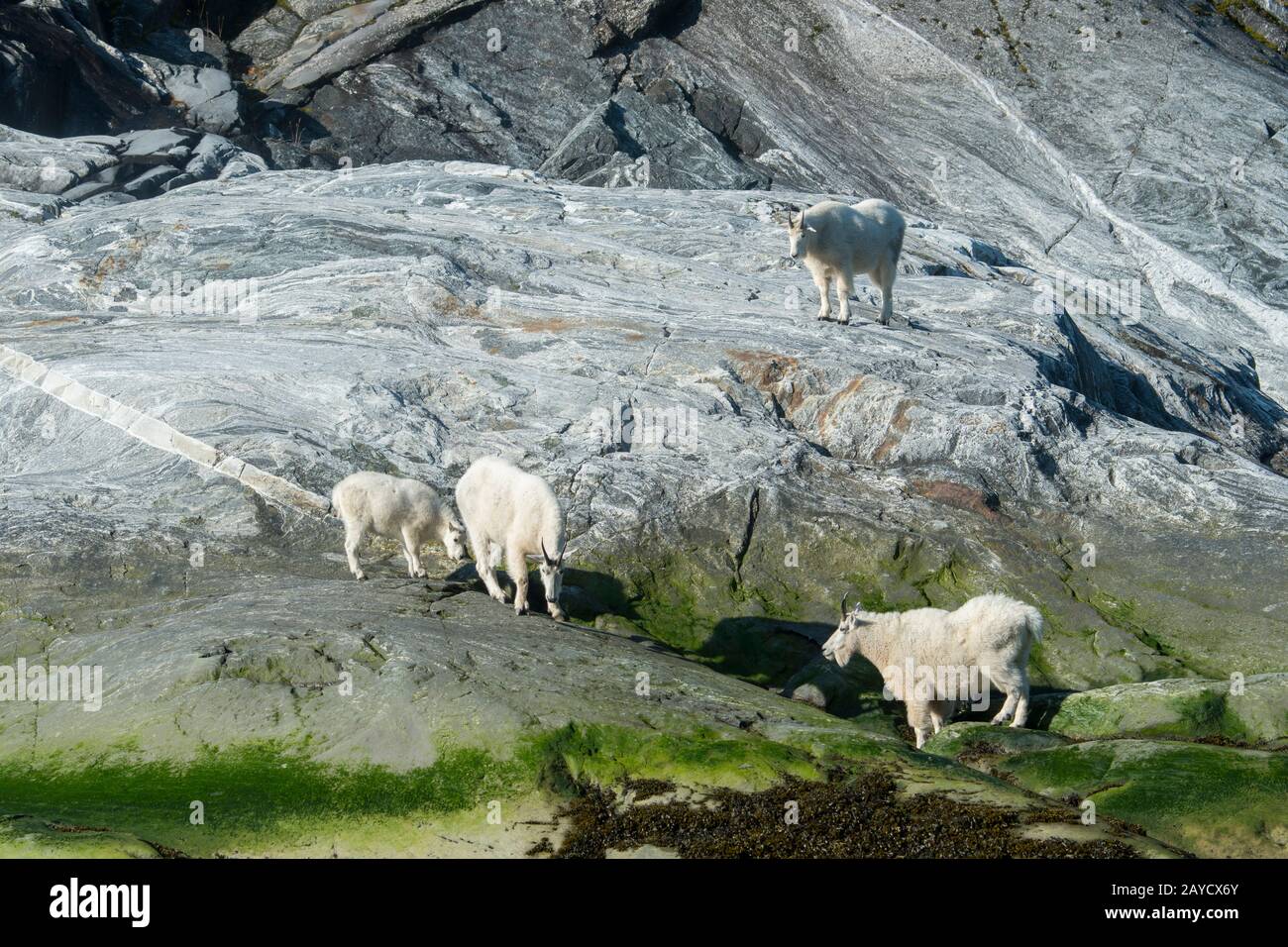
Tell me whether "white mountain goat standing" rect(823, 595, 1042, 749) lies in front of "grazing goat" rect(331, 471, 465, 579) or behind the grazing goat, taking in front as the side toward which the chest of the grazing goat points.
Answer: in front

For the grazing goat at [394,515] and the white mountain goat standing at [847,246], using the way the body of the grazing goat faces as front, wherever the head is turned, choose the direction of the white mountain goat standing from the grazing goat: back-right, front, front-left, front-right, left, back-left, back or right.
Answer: front-left

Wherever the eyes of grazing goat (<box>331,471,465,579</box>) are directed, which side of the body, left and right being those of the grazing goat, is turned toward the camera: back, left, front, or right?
right

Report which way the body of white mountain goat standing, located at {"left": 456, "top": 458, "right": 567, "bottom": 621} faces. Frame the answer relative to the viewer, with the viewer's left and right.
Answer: facing the viewer and to the right of the viewer

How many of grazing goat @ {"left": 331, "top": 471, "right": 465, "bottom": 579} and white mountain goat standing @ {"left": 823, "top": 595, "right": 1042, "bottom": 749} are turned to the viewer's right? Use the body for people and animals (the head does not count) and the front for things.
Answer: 1

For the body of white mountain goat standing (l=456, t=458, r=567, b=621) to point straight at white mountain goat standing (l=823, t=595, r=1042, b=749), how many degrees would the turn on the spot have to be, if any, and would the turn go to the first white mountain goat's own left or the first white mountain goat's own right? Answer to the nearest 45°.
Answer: approximately 45° to the first white mountain goat's own left

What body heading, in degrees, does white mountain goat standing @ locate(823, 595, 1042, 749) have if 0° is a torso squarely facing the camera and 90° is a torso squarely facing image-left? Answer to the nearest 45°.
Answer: approximately 90°

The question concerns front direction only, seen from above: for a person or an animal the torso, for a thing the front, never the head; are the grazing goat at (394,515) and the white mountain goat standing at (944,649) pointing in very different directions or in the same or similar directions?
very different directions

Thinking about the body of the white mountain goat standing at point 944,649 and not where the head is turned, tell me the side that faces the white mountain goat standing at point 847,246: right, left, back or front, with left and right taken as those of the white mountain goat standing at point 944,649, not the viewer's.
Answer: right

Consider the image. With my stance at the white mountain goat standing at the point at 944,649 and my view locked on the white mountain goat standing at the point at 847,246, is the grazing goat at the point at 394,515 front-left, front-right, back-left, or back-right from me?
front-left

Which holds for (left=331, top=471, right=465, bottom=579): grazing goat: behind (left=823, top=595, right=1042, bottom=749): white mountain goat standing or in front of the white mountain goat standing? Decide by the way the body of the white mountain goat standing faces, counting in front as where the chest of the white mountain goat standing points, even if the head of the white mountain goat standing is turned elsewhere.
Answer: in front

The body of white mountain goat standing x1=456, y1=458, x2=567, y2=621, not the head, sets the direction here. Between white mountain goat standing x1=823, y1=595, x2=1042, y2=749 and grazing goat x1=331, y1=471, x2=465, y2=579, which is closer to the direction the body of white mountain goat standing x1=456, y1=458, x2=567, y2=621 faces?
the white mountain goat standing

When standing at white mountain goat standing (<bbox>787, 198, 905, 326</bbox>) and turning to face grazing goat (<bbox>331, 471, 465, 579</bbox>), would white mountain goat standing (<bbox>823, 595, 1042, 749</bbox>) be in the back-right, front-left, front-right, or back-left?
front-left

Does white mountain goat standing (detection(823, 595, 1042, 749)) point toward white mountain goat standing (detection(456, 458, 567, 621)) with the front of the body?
yes

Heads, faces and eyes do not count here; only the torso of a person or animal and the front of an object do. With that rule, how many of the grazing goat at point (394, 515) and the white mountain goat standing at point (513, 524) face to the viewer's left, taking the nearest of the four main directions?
0
